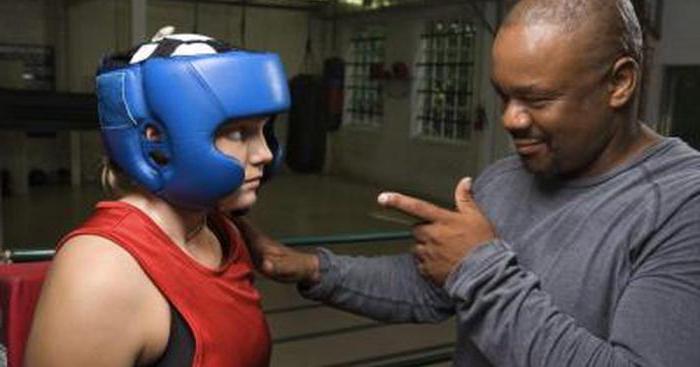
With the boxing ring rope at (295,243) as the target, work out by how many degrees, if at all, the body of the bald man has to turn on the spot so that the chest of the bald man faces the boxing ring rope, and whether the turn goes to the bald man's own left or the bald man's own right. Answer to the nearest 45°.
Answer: approximately 90° to the bald man's own right

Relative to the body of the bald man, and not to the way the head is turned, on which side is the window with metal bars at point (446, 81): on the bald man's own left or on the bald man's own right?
on the bald man's own right

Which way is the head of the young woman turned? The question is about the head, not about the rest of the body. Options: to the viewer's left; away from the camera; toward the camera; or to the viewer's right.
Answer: to the viewer's right

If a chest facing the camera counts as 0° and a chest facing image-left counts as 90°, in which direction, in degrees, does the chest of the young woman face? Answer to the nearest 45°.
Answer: approximately 315°
